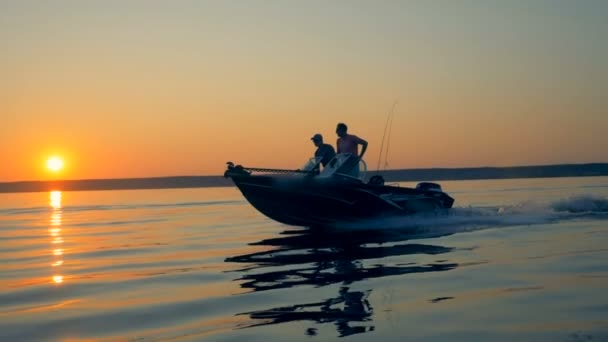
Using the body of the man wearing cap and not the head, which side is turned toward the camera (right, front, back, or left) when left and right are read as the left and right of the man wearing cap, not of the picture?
left
